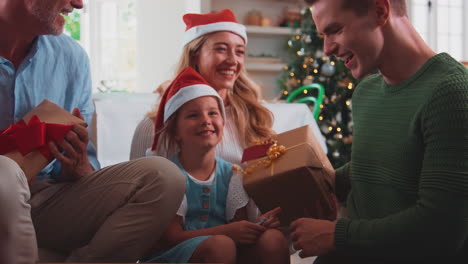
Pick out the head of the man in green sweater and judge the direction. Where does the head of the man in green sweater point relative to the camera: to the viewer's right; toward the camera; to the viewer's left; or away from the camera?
to the viewer's left

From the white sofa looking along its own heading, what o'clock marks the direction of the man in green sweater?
The man in green sweater is roughly at 11 o'clock from the white sofa.

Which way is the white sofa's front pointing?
toward the camera

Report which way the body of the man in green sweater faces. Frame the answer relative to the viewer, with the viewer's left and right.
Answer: facing the viewer and to the left of the viewer

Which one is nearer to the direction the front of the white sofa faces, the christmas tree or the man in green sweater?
the man in green sweater

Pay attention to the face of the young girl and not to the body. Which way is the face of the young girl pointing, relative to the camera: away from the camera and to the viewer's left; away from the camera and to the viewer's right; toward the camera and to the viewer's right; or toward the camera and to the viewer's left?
toward the camera and to the viewer's right

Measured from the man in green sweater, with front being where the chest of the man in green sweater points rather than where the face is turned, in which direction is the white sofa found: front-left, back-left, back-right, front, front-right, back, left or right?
right

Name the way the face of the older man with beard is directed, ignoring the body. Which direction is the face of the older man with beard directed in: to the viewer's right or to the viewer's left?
to the viewer's right

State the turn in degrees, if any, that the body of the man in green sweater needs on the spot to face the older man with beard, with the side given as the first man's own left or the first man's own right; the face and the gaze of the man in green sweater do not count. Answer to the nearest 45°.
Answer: approximately 45° to the first man's own right

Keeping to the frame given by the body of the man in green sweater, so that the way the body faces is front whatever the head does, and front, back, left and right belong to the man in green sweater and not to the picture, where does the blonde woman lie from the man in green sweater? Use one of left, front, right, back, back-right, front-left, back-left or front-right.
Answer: right

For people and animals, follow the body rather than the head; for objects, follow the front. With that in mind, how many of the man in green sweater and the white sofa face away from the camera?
0
